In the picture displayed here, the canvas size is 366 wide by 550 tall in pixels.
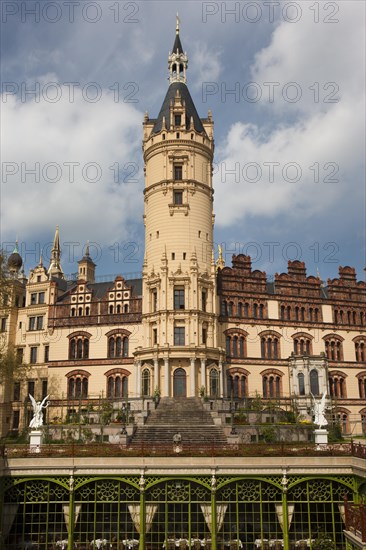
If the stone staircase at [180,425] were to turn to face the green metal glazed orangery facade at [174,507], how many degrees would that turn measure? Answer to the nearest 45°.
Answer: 0° — it already faces it

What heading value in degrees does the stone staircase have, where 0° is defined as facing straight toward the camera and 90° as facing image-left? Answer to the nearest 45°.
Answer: approximately 0°
